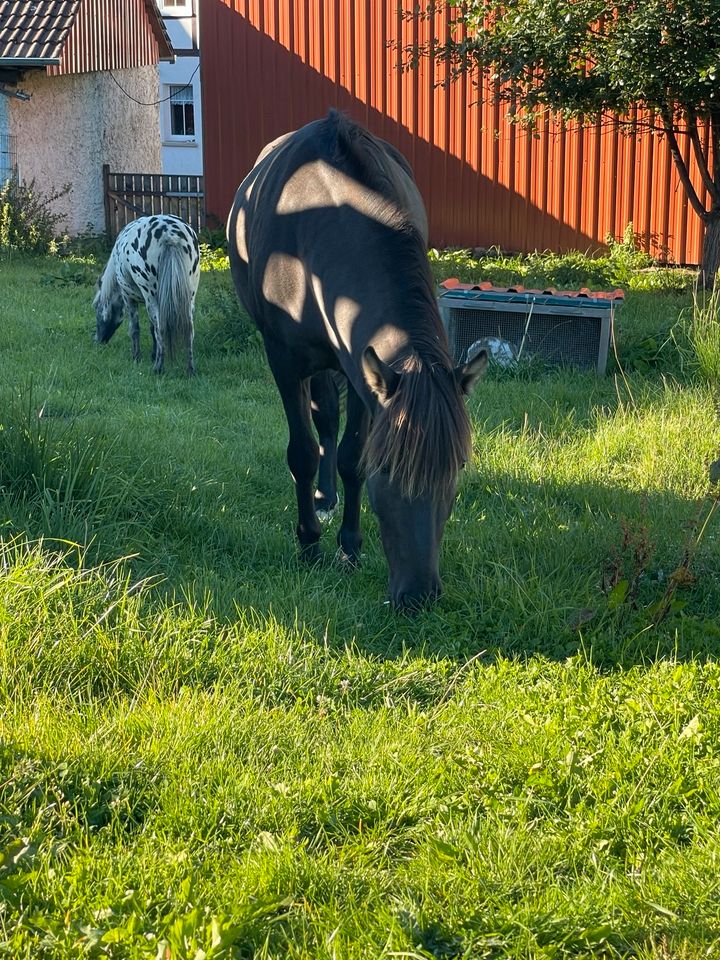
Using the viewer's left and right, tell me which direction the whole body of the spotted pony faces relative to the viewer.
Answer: facing away from the viewer and to the left of the viewer

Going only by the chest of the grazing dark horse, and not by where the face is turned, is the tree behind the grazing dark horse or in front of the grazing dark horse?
behind

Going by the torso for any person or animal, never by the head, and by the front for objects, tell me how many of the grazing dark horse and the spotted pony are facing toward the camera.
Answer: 1

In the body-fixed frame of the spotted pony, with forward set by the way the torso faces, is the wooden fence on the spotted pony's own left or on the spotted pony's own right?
on the spotted pony's own right

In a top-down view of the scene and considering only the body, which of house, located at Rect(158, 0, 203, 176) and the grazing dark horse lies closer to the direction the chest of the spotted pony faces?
the house

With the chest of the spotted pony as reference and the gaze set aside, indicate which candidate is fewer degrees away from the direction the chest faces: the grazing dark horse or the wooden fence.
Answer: the wooden fence

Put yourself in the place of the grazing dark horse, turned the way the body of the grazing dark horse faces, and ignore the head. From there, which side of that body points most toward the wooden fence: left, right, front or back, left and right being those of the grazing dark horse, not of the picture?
back

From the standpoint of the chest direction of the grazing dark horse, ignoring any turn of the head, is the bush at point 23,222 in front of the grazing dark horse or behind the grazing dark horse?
behind

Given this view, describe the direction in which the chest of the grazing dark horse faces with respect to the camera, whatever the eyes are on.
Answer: toward the camera

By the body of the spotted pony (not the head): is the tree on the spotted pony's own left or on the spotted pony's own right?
on the spotted pony's own right

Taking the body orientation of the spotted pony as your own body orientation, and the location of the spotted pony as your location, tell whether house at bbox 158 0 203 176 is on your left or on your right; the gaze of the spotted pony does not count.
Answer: on your right
